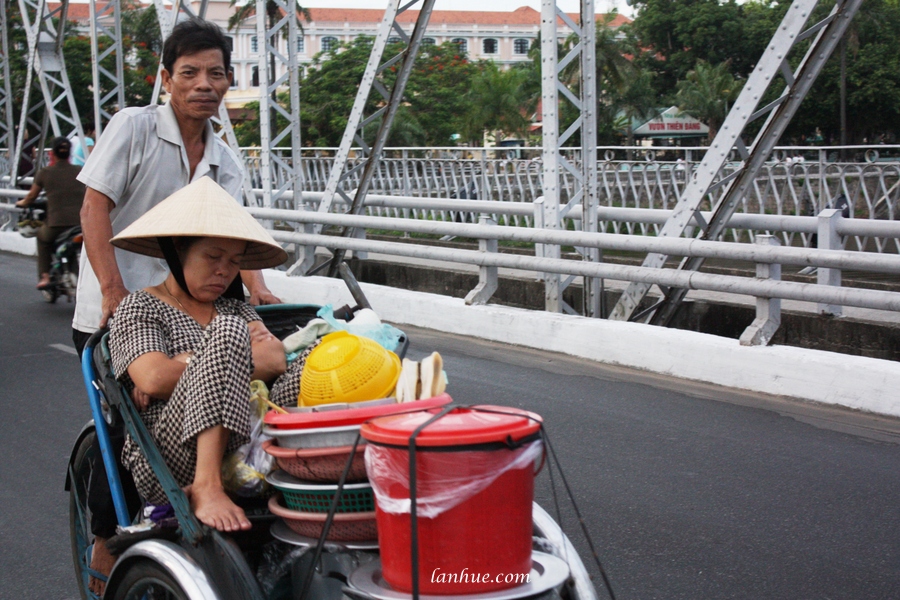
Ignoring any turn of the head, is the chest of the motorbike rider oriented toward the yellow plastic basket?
no

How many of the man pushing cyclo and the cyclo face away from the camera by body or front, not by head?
0

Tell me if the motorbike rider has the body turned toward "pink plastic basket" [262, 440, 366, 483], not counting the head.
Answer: no

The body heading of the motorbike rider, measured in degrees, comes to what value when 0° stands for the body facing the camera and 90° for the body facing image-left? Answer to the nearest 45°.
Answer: approximately 135°

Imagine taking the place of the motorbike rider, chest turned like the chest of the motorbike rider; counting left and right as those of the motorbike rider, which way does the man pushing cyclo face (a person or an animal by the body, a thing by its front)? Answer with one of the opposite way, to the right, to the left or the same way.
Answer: the opposite way

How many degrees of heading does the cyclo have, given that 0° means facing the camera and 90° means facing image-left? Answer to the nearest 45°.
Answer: approximately 315°

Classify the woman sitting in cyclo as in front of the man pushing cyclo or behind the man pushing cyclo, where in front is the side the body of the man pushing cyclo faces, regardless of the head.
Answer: in front

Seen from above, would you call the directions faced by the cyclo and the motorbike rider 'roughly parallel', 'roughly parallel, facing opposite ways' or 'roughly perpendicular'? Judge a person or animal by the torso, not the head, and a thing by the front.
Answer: roughly parallel, facing opposite ways

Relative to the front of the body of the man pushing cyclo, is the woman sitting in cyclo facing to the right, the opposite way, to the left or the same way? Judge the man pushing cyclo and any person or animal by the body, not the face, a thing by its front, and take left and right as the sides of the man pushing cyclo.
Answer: the same way

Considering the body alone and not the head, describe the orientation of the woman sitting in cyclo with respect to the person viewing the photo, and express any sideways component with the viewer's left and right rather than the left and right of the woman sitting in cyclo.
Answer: facing the viewer and to the right of the viewer

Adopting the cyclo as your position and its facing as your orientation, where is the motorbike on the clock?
The motorbike is roughly at 7 o'clock from the cyclo.

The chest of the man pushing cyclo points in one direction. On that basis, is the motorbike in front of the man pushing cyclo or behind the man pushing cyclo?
behind

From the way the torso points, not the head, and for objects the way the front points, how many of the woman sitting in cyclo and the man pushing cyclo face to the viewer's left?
0

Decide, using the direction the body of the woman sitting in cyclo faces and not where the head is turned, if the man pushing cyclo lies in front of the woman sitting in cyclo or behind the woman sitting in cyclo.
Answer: behind

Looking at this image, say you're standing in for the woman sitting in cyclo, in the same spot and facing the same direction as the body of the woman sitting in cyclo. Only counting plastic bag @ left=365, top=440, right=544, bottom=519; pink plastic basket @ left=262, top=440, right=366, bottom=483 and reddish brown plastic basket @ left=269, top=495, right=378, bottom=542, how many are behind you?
0

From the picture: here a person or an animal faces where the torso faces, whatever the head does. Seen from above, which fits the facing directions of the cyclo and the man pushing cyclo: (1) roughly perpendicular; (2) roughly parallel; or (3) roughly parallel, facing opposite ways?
roughly parallel

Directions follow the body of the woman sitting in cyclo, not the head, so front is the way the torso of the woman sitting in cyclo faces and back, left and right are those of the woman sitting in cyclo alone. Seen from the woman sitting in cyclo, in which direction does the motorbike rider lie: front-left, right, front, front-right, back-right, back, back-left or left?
back-left
